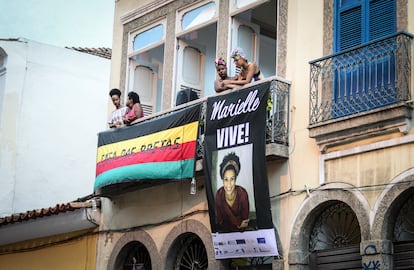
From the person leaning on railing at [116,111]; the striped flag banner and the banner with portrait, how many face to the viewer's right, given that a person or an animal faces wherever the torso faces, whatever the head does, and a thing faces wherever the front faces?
0

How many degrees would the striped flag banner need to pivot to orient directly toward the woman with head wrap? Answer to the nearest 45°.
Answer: approximately 90° to its left

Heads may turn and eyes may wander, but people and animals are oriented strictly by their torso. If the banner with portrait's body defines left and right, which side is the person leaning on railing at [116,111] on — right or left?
on its right

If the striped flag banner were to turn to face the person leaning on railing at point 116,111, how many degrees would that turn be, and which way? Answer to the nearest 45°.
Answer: approximately 90° to its right

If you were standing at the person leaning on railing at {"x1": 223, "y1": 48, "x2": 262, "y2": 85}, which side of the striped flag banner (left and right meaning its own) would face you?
left

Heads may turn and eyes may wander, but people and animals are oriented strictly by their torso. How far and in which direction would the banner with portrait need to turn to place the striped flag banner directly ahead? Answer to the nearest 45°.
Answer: approximately 90° to its right

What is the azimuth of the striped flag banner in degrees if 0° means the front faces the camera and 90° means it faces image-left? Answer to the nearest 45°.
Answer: approximately 45°

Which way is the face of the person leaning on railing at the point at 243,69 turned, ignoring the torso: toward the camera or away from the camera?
toward the camera

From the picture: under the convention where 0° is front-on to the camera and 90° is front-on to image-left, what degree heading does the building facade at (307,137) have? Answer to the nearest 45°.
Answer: approximately 45°

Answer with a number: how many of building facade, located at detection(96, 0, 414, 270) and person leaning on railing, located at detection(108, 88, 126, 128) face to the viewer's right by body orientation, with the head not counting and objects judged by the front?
0

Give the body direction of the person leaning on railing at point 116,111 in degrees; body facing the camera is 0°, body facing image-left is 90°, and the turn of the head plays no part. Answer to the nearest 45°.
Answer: approximately 0°

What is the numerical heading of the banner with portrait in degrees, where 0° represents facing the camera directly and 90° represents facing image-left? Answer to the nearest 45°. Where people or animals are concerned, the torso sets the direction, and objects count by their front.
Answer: approximately 45°

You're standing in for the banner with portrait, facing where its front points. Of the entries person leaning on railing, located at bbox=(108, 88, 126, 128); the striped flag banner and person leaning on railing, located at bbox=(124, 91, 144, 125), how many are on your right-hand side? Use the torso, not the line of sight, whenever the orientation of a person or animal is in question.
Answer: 3
